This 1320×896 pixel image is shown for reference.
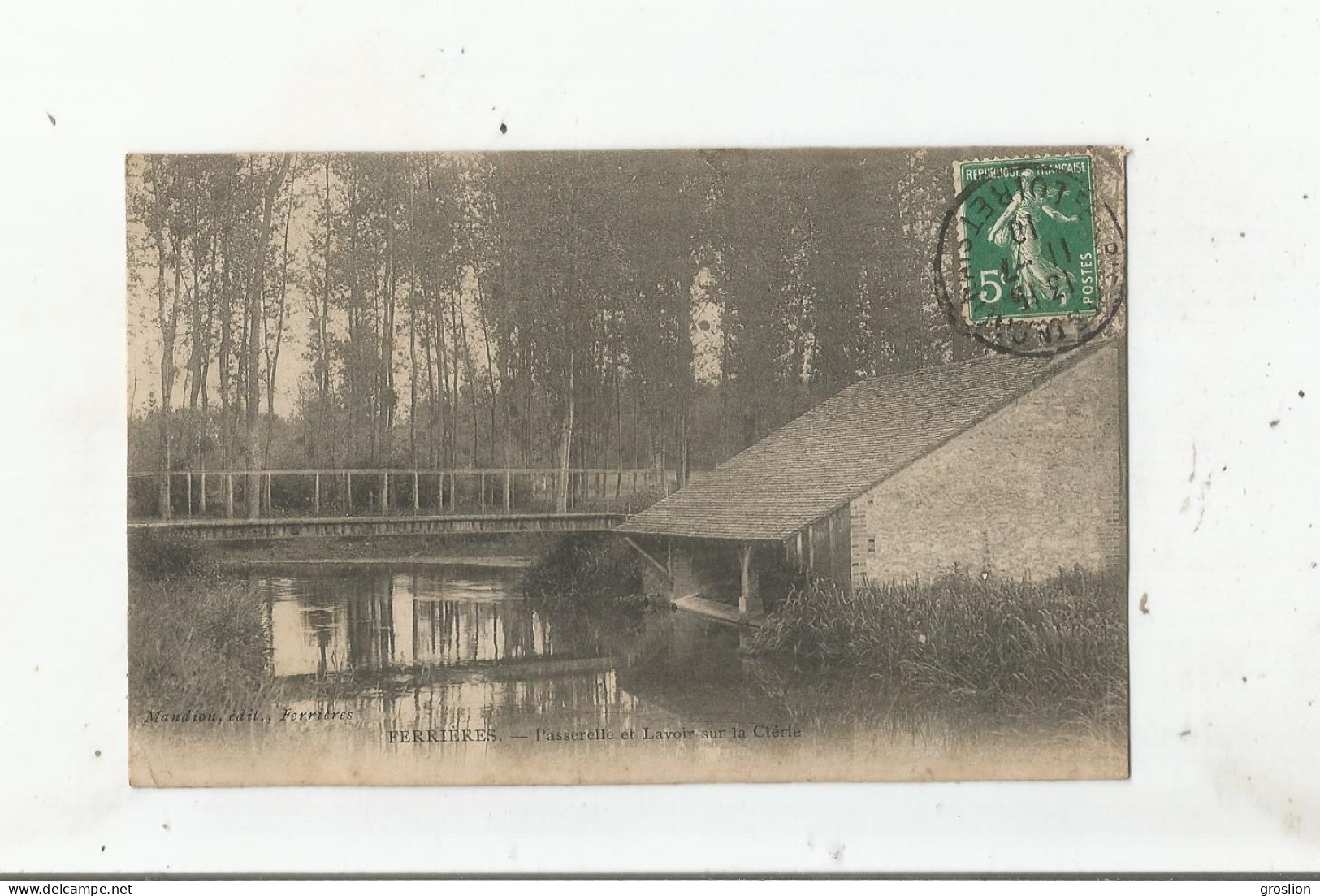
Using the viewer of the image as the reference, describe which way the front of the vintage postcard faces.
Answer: facing the viewer
